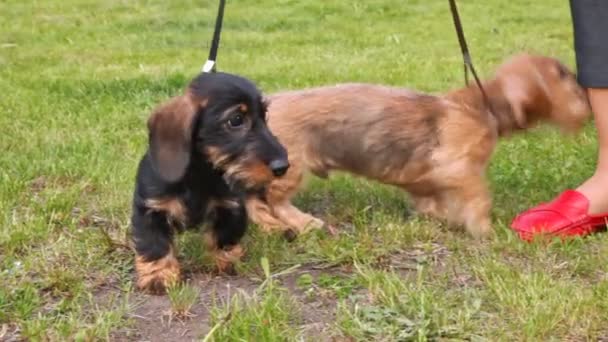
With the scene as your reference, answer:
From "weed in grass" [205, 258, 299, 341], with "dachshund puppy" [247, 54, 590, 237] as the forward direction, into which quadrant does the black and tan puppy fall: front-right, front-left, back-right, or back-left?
front-left

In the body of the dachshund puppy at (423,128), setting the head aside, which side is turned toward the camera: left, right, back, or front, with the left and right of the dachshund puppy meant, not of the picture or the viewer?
right

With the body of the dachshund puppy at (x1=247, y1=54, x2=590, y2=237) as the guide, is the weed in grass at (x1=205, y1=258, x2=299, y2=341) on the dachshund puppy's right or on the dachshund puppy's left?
on the dachshund puppy's right

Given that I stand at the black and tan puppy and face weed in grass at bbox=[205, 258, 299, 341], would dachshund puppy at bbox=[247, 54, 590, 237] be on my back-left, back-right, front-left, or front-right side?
back-left

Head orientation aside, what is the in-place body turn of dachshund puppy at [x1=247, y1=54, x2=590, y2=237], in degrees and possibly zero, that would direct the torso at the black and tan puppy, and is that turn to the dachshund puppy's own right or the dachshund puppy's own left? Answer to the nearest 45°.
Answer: approximately 135° to the dachshund puppy's own right
